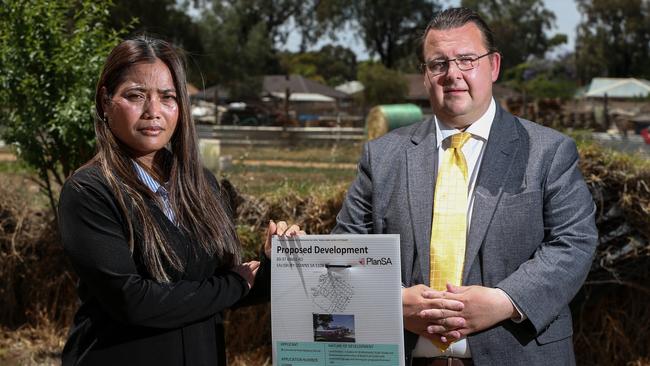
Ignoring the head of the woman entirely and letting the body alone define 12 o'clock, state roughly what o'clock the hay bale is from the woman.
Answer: The hay bale is roughly at 8 o'clock from the woman.

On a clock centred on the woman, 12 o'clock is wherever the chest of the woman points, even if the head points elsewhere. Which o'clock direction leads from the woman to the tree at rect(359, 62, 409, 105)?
The tree is roughly at 8 o'clock from the woman.

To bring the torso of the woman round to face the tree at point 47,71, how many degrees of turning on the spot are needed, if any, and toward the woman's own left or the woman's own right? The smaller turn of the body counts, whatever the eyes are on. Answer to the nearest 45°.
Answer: approximately 135° to the woman's own left

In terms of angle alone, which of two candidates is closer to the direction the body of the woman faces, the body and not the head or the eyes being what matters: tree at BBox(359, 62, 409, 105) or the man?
the man

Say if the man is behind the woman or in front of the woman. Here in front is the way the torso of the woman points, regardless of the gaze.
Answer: in front

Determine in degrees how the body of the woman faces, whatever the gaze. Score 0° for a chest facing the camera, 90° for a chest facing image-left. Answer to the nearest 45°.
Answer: approximately 315°
